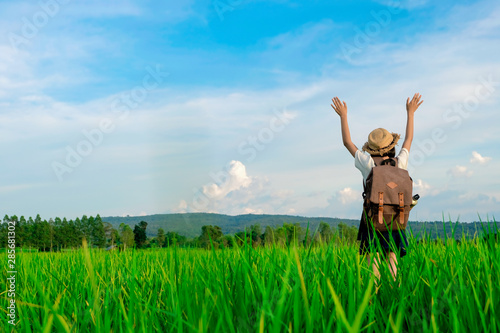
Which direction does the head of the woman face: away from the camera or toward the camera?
away from the camera

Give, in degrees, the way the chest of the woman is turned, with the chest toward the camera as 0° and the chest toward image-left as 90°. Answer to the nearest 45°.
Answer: approximately 180°
